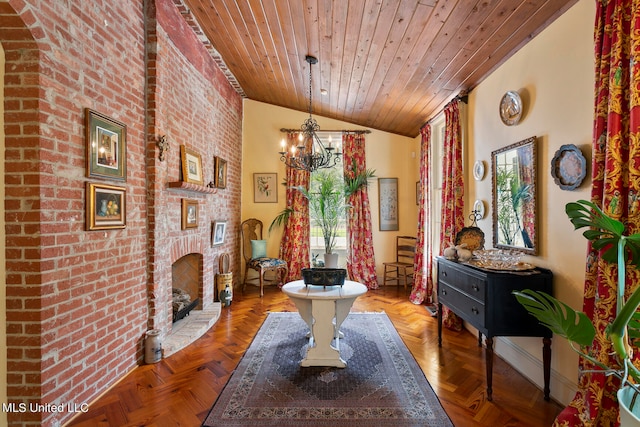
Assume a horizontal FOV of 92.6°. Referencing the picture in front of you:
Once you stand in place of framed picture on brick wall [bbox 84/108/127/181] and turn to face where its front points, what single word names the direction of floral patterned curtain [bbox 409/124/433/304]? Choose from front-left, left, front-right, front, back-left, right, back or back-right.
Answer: front-left

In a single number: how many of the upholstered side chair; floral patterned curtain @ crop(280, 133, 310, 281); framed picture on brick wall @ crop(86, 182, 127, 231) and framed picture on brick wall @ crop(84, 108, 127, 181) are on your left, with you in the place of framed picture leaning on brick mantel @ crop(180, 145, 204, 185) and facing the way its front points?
2

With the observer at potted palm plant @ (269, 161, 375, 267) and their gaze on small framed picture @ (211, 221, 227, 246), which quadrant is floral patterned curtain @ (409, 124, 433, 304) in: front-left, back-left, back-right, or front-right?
back-left

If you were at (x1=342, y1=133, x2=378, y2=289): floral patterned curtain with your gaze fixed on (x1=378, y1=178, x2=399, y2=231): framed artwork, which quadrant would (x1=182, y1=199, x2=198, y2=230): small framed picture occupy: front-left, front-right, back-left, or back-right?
back-right

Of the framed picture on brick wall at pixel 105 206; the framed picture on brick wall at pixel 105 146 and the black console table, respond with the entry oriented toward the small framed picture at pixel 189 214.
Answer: the black console table

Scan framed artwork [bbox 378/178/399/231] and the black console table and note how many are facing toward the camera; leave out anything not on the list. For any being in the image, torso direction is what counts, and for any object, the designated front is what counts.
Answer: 1

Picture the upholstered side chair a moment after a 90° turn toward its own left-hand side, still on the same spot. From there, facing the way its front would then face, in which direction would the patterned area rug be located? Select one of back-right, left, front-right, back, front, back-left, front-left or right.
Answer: back-right

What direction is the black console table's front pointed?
to the viewer's left

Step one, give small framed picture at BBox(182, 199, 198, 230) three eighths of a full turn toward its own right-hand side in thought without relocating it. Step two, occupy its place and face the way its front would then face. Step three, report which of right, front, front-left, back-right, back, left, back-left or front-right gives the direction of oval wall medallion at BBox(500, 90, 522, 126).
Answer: back-left

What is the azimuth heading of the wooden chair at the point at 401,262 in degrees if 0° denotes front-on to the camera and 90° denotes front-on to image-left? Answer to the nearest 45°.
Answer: approximately 45°

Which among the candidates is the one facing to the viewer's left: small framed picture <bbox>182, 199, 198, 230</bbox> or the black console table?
the black console table

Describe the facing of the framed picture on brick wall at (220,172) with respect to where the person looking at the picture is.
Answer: facing the viewer and to the right of the viewer

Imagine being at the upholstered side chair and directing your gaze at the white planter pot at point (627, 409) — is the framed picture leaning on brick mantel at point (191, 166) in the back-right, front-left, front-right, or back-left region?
front-right

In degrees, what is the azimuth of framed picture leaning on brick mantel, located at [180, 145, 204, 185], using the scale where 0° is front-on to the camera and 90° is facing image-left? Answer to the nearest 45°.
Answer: approximately 315°

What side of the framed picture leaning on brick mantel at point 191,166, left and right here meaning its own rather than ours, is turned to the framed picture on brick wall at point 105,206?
right

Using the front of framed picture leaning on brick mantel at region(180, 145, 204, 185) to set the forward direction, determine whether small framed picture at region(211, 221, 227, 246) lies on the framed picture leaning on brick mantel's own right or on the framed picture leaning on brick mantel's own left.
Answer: on the framed picture leaning on brick mantel's own left

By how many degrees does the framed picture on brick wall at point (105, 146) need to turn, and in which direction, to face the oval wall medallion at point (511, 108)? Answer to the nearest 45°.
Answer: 0° — it already faces it

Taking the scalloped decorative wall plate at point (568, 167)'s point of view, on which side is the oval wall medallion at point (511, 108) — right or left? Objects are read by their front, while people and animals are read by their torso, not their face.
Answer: on its right
